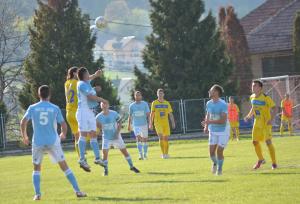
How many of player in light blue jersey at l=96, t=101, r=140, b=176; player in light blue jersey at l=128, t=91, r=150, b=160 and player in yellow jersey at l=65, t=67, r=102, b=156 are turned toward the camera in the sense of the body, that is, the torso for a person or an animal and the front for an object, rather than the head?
2

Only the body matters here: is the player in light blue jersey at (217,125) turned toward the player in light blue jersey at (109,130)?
no

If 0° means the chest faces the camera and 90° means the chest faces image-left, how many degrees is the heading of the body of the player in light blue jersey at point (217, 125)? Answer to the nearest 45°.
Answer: approximately 45°

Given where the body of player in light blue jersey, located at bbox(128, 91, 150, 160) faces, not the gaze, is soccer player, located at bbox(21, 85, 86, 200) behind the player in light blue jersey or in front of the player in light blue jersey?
in front

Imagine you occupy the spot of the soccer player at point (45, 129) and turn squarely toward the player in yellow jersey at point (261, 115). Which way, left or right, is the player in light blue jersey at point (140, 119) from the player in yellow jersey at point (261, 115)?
left

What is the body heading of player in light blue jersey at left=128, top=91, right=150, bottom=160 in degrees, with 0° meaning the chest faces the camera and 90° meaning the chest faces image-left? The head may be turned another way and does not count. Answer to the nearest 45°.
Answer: approximately 0°

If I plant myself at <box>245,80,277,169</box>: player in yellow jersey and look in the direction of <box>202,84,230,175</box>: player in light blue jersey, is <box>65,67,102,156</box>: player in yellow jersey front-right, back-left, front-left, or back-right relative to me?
front-right

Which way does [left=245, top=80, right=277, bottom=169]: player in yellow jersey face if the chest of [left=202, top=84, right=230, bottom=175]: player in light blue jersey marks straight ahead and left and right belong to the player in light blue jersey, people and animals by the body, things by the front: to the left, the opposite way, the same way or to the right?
the same way

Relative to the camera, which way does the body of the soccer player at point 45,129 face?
away from the camera

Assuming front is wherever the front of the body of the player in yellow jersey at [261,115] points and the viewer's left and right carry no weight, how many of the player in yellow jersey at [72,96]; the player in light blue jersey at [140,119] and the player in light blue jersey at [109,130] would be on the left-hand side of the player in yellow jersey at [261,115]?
0

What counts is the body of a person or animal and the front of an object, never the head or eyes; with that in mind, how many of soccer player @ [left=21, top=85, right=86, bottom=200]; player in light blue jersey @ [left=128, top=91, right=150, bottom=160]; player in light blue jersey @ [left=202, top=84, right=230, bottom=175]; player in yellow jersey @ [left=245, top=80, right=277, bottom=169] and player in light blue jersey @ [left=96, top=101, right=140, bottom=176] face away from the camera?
1
